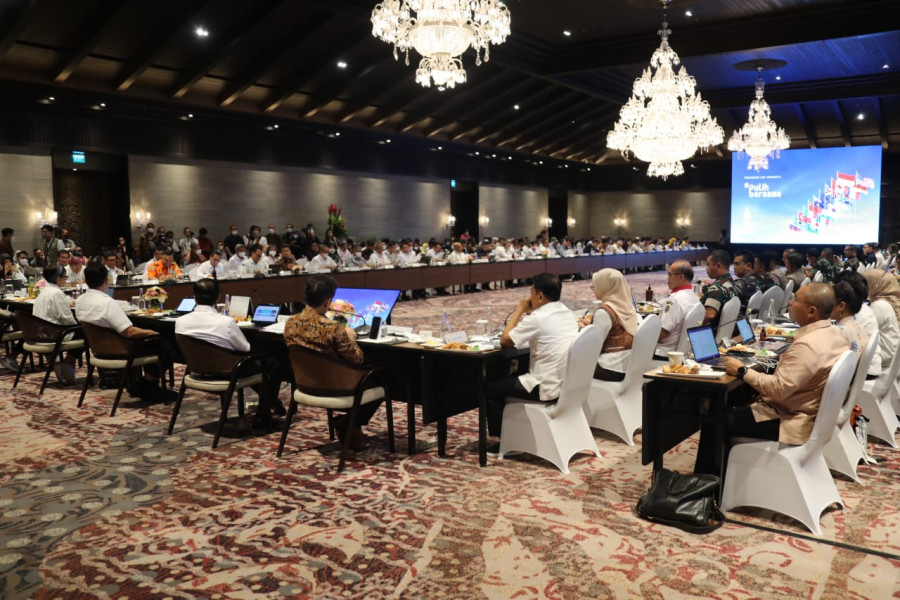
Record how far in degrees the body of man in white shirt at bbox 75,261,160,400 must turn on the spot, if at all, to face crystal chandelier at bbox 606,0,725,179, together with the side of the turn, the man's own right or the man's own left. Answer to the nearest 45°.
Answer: approximately 45° to the man's own right

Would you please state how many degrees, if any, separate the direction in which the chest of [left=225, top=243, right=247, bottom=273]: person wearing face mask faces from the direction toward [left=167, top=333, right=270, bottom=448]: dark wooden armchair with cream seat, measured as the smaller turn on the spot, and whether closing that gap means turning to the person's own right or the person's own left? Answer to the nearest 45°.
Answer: approximately 45° to the person's own right

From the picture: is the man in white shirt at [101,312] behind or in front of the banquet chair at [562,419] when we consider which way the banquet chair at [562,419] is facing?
in front

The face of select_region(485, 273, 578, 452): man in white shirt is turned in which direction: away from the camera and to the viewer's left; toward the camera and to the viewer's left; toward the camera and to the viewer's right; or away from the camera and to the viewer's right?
away from the camera and to the viewer's left

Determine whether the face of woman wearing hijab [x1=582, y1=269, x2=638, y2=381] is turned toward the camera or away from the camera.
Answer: away from the camera

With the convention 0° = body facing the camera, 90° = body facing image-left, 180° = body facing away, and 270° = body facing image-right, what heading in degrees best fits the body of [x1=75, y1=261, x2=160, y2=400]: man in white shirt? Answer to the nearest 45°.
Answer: approximately 225°

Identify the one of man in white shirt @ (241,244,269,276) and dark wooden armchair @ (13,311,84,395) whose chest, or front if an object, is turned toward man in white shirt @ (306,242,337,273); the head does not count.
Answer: the dark wooden armchair

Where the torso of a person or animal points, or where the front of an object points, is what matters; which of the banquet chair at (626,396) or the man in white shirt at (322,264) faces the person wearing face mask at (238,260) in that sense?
the banquet chair

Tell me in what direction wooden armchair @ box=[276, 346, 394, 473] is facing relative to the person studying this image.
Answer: facing away from the viewer and to the right of the viewer

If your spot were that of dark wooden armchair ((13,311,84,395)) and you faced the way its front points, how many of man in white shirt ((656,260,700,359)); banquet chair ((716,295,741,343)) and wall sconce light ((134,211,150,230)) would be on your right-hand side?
2

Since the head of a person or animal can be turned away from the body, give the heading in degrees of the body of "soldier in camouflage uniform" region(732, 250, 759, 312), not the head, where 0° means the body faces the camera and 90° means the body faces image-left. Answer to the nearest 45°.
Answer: approximately 90°

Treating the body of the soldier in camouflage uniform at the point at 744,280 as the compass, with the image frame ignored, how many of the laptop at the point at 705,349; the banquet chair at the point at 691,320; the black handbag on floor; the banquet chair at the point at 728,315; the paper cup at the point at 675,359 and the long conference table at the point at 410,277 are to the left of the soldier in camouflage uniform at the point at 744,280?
5

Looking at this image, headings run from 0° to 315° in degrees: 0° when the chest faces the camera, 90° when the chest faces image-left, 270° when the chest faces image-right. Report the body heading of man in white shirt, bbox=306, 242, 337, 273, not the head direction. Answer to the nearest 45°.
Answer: approximately 315°
